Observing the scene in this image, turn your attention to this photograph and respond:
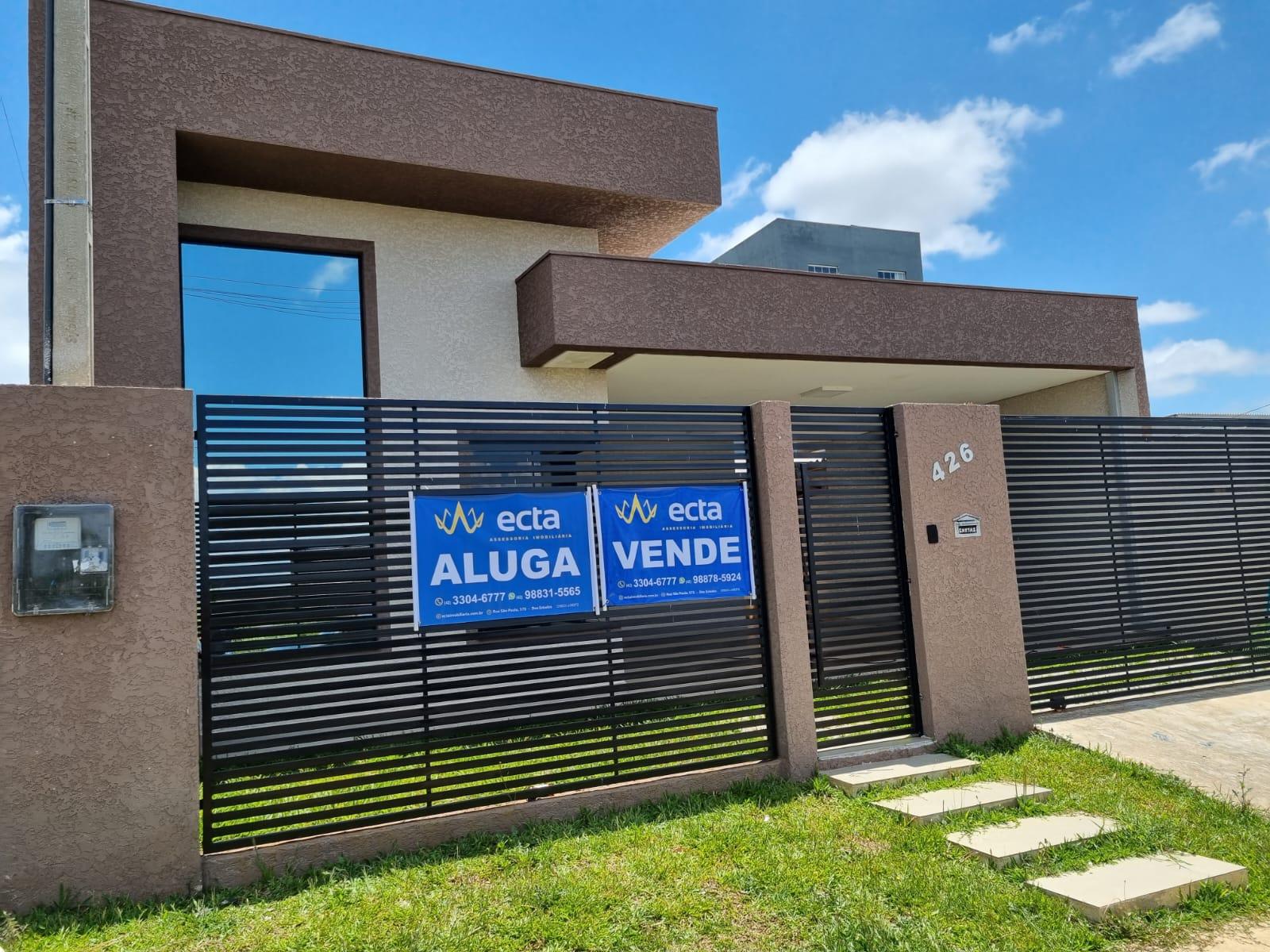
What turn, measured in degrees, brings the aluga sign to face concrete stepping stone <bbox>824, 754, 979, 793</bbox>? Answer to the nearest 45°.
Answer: approximately 90° to its left

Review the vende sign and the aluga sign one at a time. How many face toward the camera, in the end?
2

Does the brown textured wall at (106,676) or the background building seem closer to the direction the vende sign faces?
the brown textured wall

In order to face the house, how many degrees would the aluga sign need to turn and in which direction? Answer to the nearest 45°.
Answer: approximately 180°

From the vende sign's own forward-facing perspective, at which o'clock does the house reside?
The house is roughly at 5 o'clock from the vende sign.

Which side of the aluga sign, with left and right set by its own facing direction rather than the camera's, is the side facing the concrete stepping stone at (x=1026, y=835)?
left

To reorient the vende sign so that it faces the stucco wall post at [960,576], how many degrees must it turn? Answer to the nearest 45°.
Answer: approximately 135° to its left

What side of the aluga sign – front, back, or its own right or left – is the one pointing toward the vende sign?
left

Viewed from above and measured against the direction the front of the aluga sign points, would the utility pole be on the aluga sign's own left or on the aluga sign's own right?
on the aluga sign's own right

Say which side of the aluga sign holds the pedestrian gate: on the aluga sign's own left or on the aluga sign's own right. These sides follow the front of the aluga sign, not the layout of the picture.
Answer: on the aluga sign's own left

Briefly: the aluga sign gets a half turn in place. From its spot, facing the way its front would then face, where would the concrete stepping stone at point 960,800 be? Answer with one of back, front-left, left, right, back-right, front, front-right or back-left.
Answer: right
